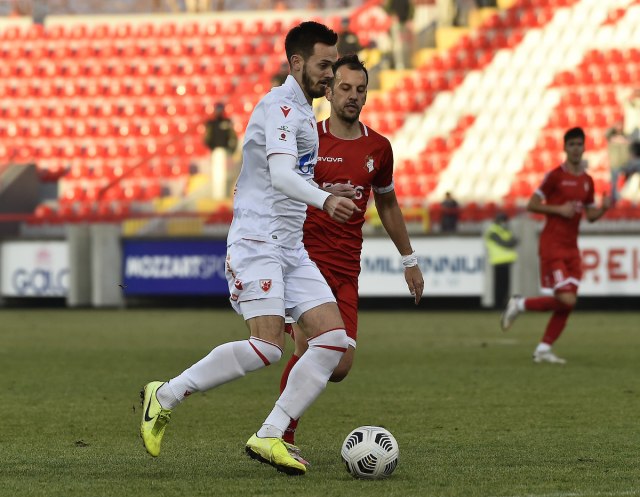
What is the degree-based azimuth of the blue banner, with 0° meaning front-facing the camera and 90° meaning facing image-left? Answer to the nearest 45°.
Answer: approximately 0°

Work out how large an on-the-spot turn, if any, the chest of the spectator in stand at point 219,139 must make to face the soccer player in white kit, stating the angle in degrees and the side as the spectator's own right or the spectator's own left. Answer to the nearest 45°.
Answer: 0° — they already face them

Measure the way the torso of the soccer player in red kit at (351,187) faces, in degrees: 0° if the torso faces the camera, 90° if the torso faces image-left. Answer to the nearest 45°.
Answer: approximately 0°

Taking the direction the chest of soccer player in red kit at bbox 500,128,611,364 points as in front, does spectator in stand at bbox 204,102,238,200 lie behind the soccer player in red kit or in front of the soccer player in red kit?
behind

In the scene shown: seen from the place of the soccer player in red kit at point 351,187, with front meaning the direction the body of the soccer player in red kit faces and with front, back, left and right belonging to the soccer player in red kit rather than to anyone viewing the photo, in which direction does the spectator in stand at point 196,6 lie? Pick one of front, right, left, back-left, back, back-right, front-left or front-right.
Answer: back

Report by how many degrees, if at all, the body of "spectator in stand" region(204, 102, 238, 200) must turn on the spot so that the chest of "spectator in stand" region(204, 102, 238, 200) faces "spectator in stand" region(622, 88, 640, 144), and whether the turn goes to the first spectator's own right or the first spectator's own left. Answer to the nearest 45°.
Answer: approximately 90° to the first spectator's own left

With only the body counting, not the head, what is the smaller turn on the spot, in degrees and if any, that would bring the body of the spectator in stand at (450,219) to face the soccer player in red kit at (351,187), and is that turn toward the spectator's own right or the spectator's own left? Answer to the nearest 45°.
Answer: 0° — they already face them

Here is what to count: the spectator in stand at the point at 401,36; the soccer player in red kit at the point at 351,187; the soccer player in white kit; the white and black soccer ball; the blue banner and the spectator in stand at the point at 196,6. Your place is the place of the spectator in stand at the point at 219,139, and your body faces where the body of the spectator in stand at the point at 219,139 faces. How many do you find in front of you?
4
